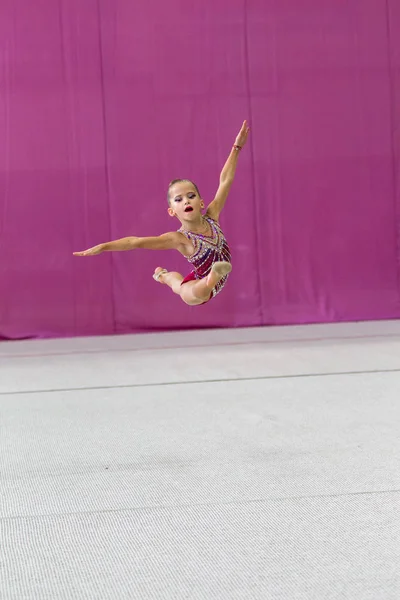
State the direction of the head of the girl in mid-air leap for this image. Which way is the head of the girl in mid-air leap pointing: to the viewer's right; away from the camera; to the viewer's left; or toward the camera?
toward the camera

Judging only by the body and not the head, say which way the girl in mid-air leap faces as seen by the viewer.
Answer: toward the camera
